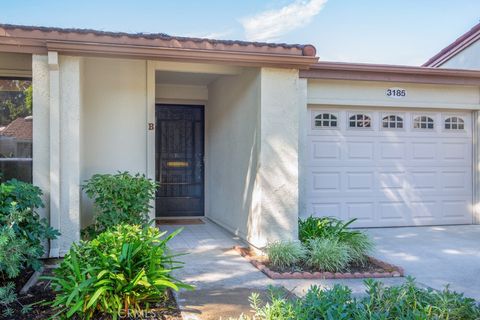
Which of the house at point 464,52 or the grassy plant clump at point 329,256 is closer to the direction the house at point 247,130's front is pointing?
the grassy plant clump

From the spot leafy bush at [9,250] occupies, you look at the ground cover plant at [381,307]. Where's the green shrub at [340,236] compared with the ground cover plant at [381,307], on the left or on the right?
left

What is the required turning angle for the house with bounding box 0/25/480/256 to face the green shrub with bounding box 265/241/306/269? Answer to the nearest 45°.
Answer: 0° — it already faces it

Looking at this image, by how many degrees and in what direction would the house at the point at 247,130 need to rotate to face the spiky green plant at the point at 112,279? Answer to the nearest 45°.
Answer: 0° — it already faces it

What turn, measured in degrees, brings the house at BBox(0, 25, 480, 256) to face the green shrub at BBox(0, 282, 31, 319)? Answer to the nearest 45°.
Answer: approximately 45° to its right

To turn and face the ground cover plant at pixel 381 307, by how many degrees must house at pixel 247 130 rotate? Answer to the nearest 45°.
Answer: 0° — it already faces it

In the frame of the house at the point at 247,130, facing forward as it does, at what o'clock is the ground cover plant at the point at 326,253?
The ground cover plant is roughly at 11 o'clock from the house.

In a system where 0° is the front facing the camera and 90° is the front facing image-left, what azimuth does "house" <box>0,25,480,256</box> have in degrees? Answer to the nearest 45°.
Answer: approximately 0°

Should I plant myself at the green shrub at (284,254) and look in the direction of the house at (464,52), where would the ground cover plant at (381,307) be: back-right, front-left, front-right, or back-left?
back-right
